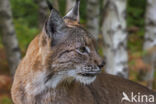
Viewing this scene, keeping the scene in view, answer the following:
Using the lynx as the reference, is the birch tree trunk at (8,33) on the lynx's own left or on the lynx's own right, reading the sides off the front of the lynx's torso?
on the lynx's own right
